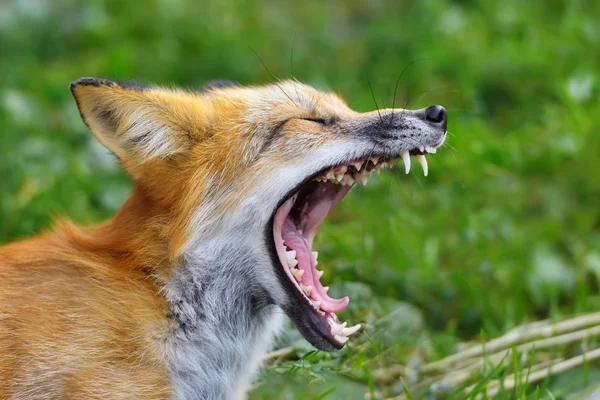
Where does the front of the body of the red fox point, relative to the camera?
to the viewer's right
